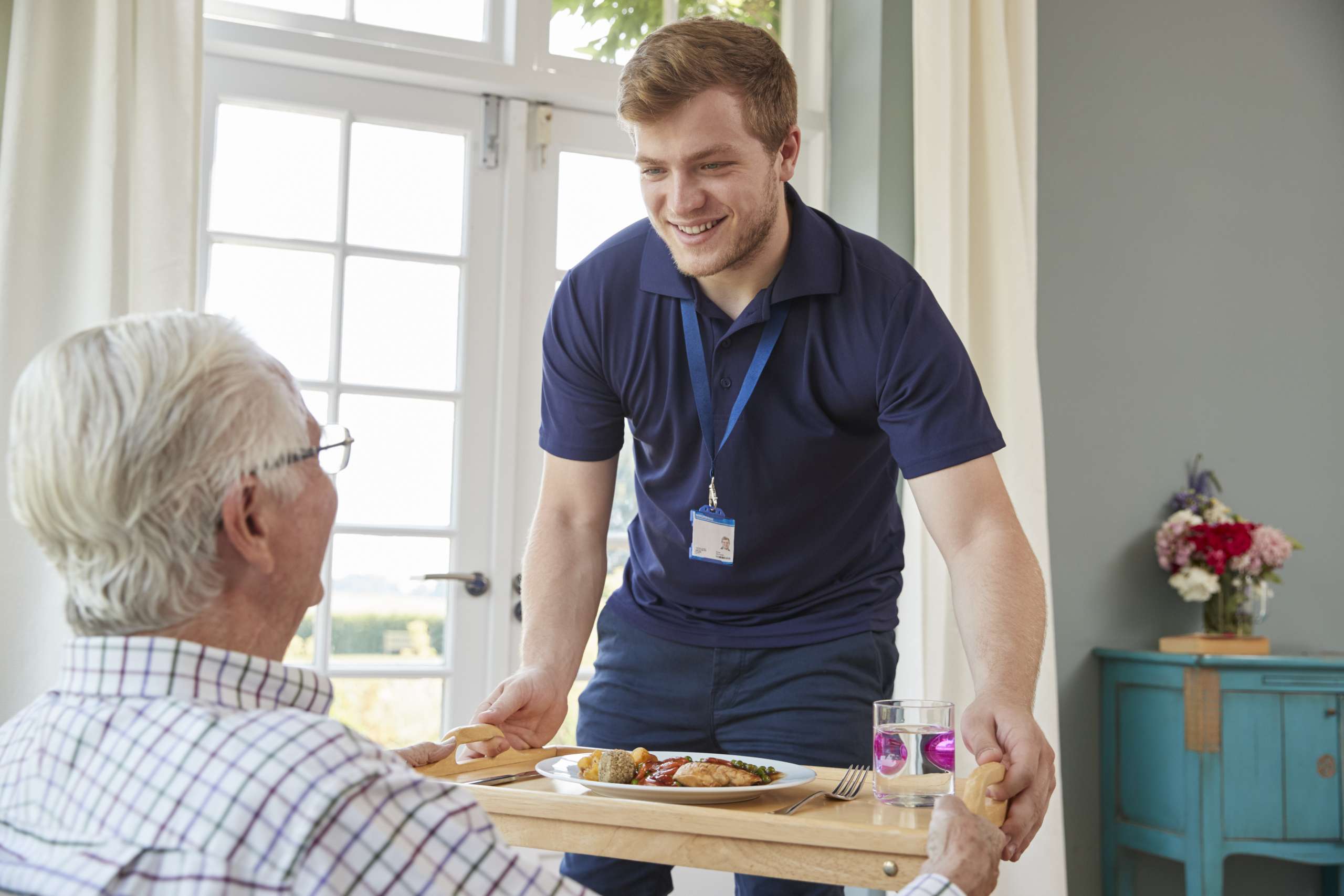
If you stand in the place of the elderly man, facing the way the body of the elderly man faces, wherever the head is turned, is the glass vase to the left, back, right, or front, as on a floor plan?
front

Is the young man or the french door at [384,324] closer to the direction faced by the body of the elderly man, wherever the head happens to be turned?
the young man

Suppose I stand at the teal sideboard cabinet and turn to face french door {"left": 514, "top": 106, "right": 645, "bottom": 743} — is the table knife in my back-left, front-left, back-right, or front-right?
front-left

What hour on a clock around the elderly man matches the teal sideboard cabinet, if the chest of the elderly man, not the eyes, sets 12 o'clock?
The teal sideboard cabinet is roughly at 12 o'clock from the elderly man.

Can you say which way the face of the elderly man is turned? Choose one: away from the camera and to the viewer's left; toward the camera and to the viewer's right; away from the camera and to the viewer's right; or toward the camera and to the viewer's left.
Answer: away from the camera and to the viewer's right

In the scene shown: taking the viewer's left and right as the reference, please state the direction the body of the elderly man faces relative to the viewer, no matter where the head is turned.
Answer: facing away from the viewer and to the right of the viewer

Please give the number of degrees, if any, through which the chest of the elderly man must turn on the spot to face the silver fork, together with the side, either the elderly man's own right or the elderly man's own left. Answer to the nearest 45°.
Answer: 0° — they already face it

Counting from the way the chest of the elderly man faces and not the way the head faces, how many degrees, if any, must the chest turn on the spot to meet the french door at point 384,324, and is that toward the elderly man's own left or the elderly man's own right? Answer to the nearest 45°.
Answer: approximately 45° to the elderly man's own left

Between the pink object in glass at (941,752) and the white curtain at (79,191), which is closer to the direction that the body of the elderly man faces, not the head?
the pink object in glass

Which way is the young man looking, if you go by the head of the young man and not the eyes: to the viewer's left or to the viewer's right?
to the viewer's left

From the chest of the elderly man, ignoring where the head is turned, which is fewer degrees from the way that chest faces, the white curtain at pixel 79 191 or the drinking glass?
the drinking glass

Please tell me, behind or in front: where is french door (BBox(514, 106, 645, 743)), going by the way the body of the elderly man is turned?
in front

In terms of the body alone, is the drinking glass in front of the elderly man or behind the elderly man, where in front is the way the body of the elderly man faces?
in front
